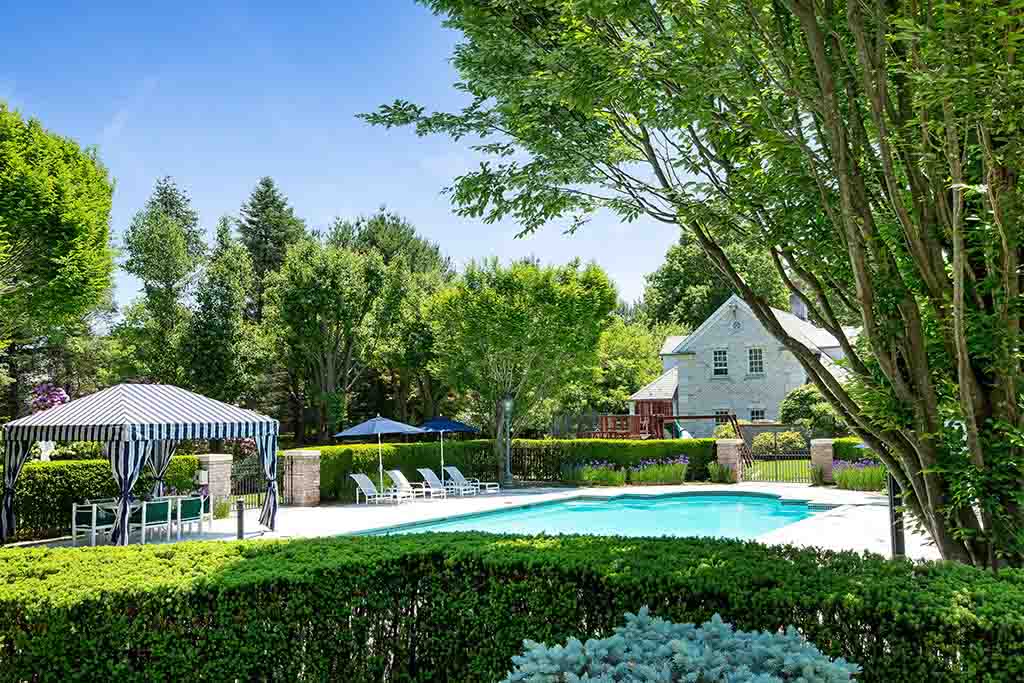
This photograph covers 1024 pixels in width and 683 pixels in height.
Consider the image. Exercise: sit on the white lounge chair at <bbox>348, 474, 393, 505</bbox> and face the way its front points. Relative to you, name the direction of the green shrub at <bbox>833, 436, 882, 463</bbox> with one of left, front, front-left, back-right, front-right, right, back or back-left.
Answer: front-left

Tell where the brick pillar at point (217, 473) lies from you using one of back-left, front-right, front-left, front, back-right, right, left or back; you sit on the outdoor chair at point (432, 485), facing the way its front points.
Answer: right

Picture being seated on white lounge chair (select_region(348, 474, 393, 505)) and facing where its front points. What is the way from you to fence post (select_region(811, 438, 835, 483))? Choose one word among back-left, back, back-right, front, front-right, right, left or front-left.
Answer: front-left

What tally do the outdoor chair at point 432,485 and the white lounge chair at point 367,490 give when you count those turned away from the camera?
0

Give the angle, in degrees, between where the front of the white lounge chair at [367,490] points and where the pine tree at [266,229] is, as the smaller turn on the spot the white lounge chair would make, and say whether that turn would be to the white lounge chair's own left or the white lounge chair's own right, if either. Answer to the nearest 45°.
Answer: approximately 135° to the white lounge chair's own left

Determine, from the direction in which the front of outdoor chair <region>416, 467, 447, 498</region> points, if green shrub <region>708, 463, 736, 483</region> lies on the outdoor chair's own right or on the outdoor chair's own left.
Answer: on the outdoor chair's own left

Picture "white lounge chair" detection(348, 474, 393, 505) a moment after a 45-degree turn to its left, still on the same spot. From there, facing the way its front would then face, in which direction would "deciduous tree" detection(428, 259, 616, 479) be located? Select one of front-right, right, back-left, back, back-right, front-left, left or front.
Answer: front-left

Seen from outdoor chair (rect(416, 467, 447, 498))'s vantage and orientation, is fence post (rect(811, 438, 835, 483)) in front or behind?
in front

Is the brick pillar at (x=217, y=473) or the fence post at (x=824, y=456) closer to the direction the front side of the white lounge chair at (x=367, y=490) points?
the fence post

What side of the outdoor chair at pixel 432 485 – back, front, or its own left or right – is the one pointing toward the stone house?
left

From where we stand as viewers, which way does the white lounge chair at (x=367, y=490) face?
facing the viewer and to the right of the viewer

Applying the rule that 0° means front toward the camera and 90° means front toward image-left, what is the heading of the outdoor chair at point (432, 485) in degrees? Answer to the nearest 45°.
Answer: approximately 315°
